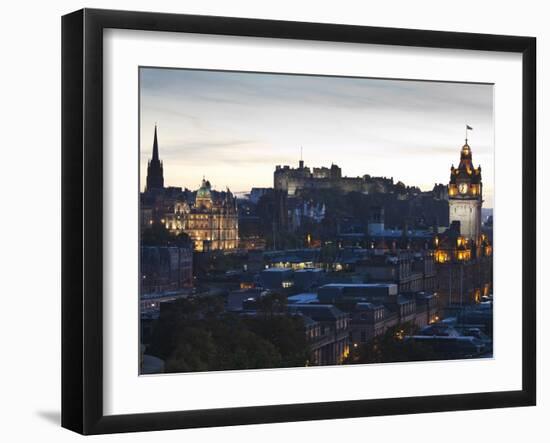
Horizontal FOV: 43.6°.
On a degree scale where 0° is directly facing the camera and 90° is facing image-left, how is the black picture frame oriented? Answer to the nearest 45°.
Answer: approximately 315°
